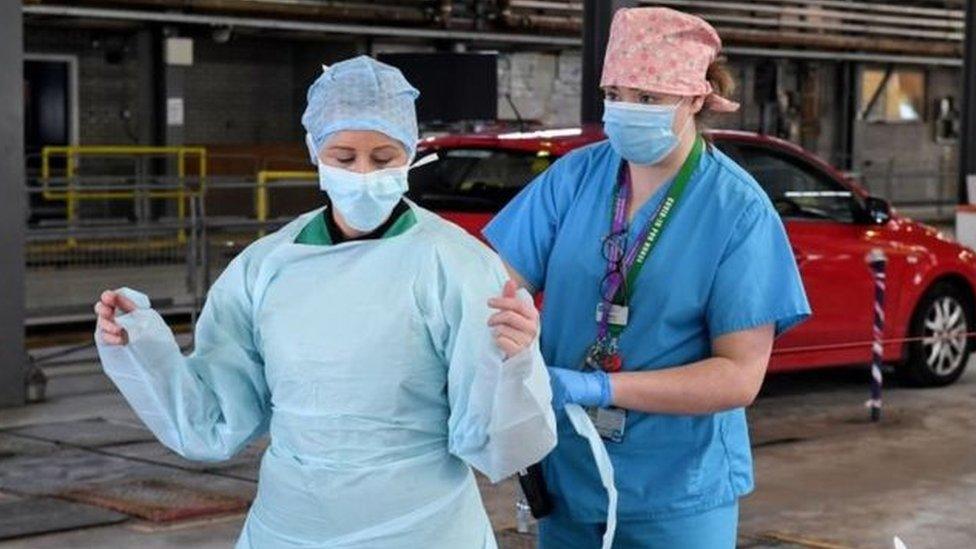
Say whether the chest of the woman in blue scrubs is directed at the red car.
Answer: no

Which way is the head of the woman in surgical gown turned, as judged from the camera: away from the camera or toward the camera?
toward the camera

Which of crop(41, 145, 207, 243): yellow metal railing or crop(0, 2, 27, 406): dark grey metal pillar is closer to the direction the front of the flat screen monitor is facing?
the dark grey metal pillar

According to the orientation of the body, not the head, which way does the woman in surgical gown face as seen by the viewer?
toward the camera

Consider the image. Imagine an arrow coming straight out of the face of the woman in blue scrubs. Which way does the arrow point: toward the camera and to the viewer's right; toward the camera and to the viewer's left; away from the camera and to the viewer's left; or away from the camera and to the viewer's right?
toward the camera and to the viewer's left

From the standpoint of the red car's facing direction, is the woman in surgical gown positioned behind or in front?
behind

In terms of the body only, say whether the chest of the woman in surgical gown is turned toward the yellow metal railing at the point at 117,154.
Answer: no

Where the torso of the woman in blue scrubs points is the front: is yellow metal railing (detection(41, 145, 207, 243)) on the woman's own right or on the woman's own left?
on the woman's own right

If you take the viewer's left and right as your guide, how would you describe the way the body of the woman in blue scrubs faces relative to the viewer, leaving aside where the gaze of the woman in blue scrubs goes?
facing the viewer and to the left of the viewer

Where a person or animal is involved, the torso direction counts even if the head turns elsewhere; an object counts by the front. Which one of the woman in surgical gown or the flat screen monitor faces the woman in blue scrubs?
the flat screen monitor

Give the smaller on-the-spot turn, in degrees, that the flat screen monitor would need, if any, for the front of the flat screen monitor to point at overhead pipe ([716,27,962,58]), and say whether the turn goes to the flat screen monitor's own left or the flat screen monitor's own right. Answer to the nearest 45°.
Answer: approximately 135° to the flat screen monitor's own left

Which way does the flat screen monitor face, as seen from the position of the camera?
facing the viewer

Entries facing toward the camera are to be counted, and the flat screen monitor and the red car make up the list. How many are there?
1

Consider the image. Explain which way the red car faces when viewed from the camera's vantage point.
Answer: facing away from the viewer and to the right of the viewer

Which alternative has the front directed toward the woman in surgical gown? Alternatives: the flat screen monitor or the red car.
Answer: the flat screen monitor

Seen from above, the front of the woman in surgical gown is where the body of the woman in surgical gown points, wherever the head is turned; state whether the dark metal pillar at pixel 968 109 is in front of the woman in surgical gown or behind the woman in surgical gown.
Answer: behind

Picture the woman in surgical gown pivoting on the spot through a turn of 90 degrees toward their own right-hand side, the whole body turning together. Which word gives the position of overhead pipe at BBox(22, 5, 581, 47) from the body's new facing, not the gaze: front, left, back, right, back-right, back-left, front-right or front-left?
right

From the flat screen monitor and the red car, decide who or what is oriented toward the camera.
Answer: the flat screen monitor

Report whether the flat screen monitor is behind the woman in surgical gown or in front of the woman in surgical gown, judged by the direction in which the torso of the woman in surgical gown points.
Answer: behind
